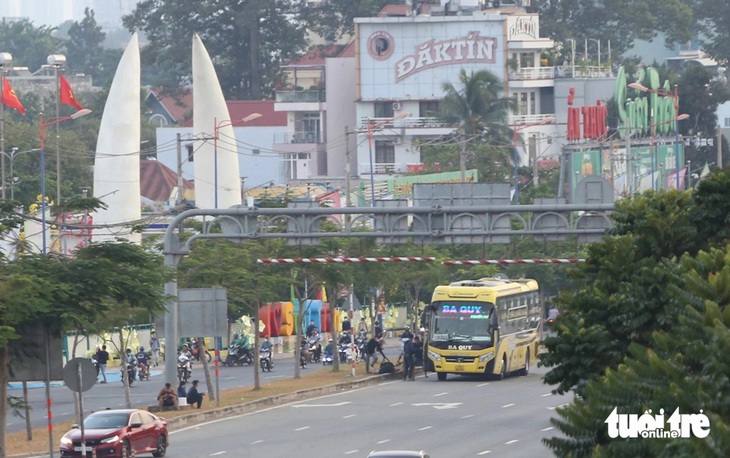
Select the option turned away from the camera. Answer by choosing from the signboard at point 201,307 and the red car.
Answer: the signboard

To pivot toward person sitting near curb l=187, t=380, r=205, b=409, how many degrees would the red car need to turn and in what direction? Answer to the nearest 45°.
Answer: approximately 135° to its right

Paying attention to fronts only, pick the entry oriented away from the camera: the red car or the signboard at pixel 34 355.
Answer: the signboard

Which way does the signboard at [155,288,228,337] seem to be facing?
away from the camera

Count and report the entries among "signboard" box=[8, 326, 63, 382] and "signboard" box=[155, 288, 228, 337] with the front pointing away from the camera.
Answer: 2

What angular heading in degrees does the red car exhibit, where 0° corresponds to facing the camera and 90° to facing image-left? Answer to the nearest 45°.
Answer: approximately 45°

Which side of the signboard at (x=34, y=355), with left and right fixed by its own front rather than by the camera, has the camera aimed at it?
back

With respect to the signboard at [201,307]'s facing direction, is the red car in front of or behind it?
behind

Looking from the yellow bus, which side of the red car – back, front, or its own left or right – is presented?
back
